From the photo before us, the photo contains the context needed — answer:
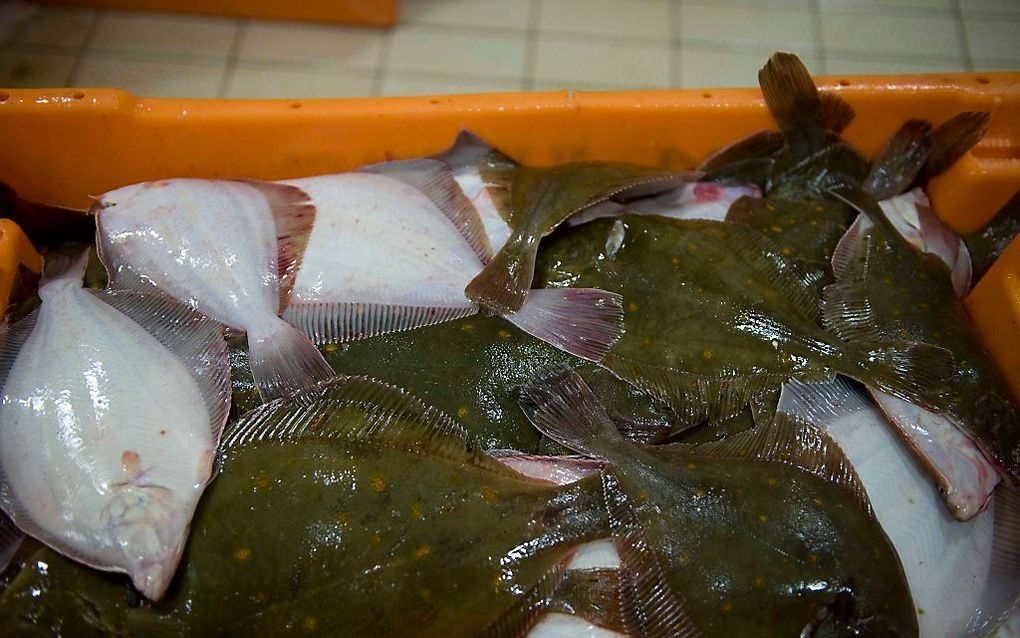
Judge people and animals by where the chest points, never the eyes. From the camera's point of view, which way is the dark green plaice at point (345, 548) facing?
to the viewer's left

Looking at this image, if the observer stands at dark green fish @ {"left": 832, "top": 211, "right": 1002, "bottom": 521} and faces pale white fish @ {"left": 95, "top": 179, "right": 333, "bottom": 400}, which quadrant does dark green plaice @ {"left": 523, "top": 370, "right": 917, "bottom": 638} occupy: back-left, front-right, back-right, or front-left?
front-left

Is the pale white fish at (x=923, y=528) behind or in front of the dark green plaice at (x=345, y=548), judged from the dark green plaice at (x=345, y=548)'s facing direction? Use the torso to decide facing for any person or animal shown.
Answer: behind

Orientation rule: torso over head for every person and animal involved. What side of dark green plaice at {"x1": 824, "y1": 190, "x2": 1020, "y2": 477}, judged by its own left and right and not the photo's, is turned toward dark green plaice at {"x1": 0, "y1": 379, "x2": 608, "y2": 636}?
right

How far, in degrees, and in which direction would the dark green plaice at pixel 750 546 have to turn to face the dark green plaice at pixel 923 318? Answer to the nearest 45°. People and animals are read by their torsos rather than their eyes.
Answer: approximately 135° to its left

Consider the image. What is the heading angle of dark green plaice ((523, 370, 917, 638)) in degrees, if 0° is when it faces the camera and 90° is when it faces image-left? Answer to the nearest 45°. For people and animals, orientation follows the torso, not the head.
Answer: approximately 315°

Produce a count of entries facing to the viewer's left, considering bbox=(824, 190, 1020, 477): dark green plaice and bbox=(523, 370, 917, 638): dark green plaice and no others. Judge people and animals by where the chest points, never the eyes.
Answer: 0

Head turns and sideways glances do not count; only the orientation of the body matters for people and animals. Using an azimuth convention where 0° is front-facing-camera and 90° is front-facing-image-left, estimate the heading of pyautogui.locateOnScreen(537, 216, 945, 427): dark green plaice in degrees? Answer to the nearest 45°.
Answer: approximately 90°

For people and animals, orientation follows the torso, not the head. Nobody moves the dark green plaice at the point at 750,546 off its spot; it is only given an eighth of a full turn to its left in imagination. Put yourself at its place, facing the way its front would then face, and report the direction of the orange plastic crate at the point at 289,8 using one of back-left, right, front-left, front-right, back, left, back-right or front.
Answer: back-left
